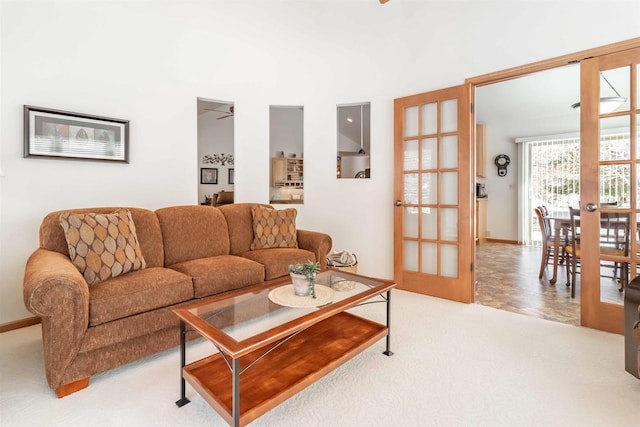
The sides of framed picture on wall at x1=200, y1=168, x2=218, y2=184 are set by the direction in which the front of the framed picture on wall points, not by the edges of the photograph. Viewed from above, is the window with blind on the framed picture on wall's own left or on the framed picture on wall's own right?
on the framed picture on wall's own left

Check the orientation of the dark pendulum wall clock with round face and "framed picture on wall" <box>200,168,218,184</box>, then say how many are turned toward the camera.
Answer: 2

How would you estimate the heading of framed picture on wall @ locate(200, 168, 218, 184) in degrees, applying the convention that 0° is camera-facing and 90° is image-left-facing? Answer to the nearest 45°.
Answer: approximately 0°

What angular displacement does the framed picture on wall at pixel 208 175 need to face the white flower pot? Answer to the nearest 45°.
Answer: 0° — it already faces it

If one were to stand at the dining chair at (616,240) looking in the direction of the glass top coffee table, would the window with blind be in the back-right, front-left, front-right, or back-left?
back-right

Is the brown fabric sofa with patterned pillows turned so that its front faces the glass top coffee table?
yes

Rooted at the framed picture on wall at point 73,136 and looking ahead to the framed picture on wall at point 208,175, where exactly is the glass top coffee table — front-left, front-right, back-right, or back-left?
back-right

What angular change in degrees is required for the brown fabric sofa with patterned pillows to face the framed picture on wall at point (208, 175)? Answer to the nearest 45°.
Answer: approximately 135° to its left

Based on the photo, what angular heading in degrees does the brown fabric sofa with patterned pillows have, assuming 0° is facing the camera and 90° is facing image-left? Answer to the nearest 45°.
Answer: approximately 315°
